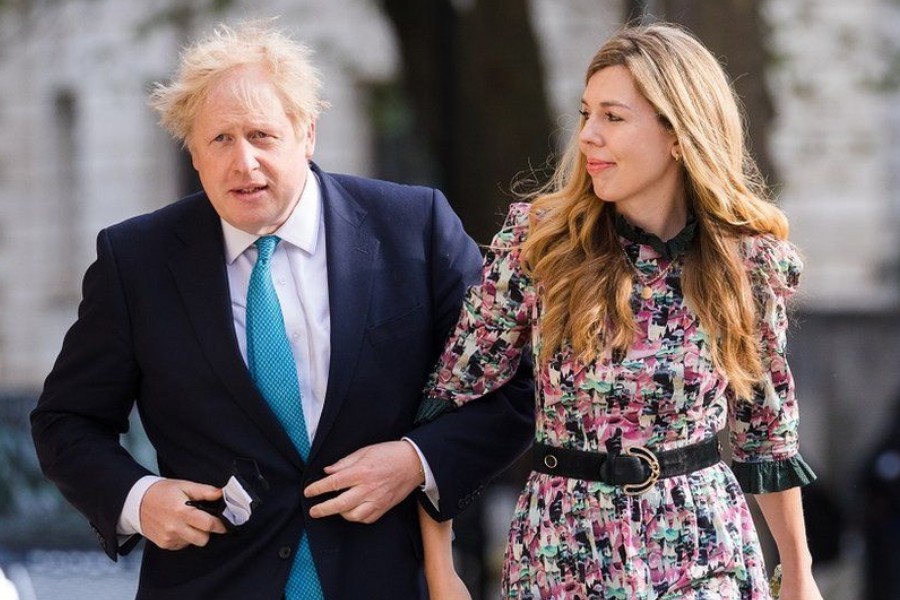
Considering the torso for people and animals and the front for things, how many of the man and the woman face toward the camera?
2

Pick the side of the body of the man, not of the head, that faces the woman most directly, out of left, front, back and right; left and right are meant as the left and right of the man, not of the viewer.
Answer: left

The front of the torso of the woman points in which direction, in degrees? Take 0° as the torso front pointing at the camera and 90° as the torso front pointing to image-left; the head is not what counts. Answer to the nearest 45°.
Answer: approximately 0°

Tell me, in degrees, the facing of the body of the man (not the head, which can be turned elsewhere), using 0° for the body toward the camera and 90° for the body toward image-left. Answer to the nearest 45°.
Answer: approximately 0°

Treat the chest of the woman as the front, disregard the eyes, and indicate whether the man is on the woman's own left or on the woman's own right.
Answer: on the woman's own right
